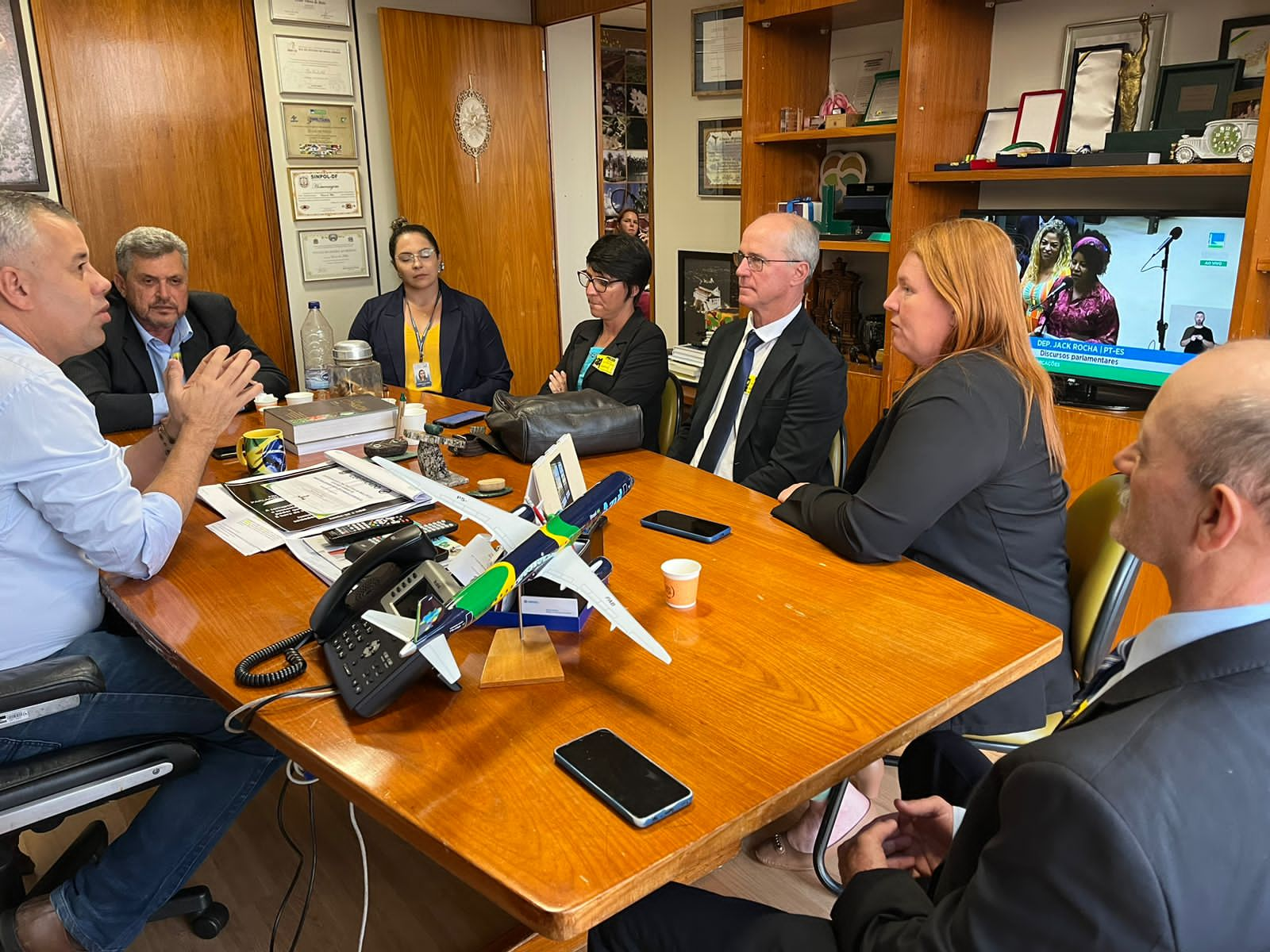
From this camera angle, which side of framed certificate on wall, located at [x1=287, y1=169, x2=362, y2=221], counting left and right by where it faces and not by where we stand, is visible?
front

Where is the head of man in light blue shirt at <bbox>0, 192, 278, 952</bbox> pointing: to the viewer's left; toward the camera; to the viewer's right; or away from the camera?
to the viewer's right

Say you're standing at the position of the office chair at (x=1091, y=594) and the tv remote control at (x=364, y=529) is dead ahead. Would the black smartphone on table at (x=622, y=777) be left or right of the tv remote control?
left

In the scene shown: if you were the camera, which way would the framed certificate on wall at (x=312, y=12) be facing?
facing the viewer

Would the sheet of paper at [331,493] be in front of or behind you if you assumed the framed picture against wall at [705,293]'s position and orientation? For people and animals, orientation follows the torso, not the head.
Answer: in front

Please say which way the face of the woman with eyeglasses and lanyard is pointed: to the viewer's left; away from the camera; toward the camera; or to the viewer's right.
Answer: toward the camera

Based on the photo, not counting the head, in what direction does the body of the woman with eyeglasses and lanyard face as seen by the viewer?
toward the camera

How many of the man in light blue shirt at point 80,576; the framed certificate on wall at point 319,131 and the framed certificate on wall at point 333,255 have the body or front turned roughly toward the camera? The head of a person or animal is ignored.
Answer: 2

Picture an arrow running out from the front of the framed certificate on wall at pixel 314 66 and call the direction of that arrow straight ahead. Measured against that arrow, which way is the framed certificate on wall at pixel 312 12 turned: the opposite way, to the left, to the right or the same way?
the same way

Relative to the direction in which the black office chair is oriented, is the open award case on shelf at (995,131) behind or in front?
in front

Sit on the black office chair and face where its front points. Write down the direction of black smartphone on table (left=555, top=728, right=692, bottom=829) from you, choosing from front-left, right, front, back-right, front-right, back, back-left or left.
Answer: front-right

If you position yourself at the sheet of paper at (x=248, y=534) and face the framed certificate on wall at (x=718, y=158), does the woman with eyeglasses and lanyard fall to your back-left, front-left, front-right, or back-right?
front-left

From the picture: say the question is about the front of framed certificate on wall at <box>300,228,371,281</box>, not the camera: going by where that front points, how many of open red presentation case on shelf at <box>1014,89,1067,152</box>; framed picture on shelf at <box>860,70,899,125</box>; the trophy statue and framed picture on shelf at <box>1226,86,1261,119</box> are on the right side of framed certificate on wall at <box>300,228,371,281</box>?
0

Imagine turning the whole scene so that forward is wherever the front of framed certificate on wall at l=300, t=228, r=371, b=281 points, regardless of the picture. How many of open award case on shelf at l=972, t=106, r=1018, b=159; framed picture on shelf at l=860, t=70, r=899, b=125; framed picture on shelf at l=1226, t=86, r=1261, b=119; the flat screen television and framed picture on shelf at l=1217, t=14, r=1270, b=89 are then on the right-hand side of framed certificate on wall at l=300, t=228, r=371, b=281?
0

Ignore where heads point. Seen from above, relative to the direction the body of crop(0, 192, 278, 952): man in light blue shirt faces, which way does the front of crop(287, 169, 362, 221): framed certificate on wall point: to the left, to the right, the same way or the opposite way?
to the right

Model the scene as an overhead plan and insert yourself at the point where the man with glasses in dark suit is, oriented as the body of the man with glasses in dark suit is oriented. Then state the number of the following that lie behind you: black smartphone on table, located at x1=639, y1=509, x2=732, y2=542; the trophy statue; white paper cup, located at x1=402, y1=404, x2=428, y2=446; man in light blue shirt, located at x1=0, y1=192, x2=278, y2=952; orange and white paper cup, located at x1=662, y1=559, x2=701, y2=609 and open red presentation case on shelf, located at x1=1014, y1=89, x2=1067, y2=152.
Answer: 2

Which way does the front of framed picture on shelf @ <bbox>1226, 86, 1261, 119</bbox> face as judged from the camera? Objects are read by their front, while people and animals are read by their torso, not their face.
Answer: facing the viewer and to the left of the viewer

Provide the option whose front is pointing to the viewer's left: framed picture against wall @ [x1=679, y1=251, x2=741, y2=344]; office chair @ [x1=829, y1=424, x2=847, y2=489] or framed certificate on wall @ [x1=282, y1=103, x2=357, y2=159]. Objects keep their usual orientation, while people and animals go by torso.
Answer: the office chair

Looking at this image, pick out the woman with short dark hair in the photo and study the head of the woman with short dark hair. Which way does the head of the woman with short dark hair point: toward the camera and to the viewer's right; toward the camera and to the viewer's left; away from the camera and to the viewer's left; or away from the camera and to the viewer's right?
toward the camera and to the viewer's left
